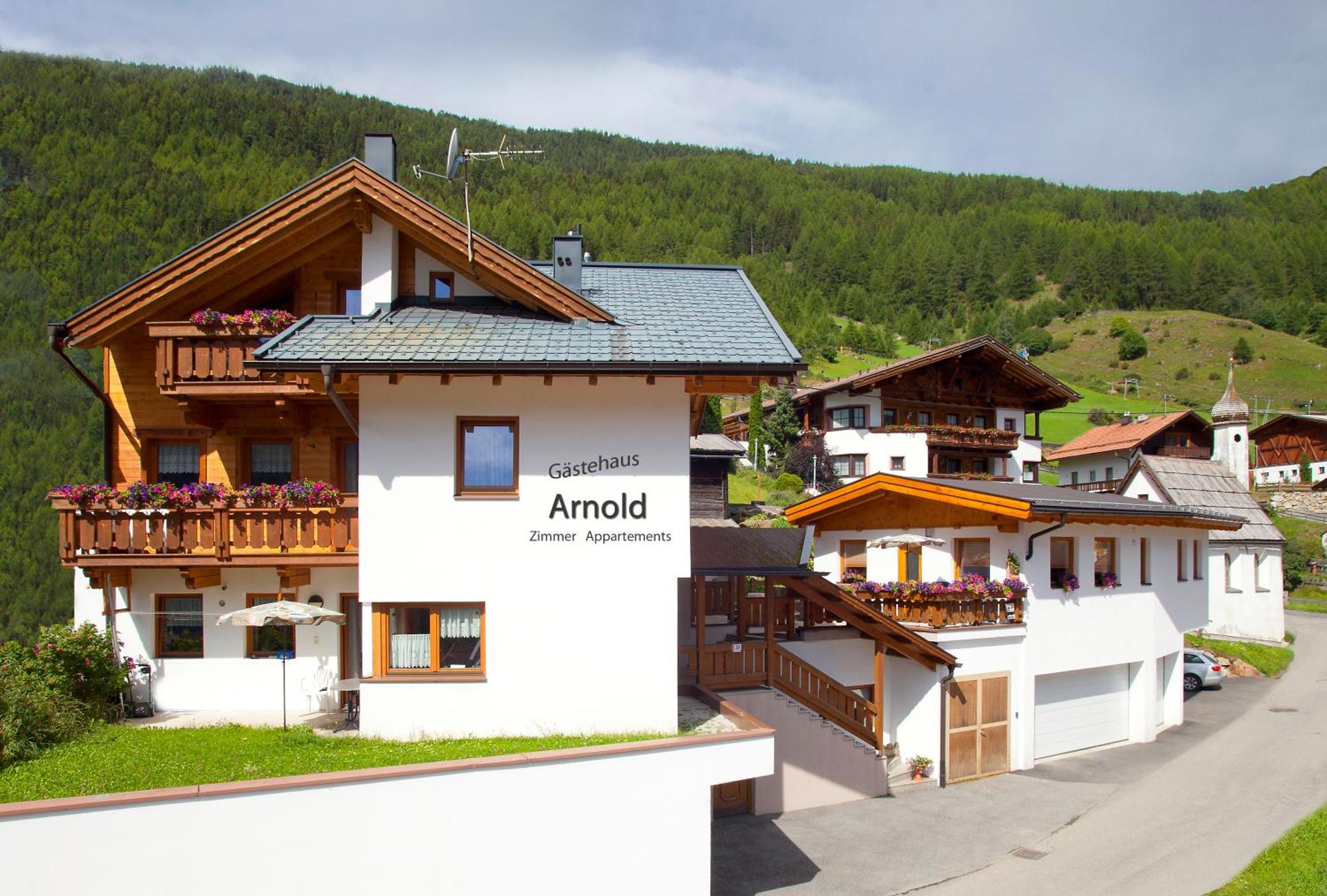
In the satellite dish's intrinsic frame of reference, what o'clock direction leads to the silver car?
The silver car is roughly at 5 o'clock from the satellite dish.

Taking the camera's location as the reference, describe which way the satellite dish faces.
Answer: facing to the left of the viewer

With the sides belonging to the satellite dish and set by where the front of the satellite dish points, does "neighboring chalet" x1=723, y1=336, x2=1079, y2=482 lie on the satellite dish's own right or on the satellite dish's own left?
on the satellite dish's own right

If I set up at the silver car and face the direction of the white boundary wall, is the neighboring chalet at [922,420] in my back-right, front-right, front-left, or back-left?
back-right

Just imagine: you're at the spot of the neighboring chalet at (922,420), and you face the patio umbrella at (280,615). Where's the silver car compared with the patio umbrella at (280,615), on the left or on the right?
left

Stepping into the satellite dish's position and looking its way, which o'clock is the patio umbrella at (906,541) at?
The patio umbrella is roughly at 5 o'clock from the satellite dish.
